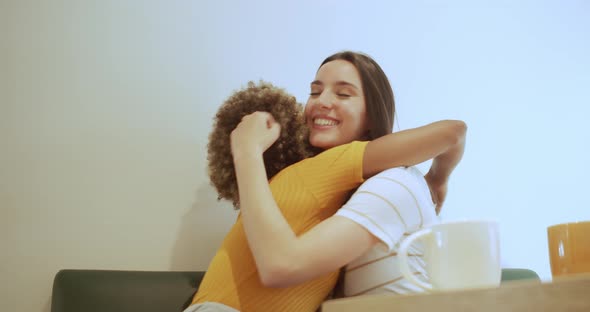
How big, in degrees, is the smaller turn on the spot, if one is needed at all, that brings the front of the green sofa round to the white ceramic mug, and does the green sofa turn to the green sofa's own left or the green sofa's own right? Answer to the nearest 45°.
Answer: approximately 45° to the green sofa's own left

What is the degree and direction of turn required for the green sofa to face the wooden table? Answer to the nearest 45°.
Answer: approximately 45° to its left

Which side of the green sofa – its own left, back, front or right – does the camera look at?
front
